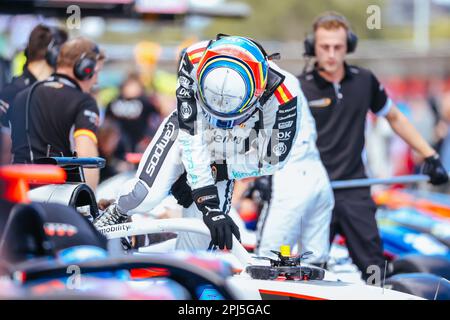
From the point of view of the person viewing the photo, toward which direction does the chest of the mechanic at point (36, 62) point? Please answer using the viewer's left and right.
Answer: facing away from the viewer and to the right of the viewer

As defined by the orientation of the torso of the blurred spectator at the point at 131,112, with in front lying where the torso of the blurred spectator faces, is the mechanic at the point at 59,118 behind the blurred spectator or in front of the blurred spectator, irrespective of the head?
in front

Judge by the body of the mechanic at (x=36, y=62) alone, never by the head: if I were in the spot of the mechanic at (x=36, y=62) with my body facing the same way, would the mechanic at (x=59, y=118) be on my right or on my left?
on my right

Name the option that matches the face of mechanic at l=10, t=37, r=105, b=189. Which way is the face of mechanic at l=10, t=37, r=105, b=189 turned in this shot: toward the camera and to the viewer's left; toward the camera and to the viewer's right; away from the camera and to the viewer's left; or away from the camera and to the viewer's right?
away from the camera and to the viewer's right

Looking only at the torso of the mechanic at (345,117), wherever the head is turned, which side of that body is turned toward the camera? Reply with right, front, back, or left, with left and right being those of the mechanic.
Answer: front

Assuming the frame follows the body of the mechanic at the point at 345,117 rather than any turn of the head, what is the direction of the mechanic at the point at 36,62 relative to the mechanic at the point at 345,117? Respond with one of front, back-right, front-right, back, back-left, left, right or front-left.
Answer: right

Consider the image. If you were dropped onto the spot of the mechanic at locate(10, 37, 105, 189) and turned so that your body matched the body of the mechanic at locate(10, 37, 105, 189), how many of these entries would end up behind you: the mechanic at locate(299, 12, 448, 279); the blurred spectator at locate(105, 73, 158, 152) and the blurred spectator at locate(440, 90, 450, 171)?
0

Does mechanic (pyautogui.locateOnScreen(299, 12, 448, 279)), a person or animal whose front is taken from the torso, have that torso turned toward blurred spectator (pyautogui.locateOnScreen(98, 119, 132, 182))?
no

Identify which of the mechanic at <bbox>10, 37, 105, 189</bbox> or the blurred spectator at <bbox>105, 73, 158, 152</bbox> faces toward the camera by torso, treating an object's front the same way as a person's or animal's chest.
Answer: the blurred spectator

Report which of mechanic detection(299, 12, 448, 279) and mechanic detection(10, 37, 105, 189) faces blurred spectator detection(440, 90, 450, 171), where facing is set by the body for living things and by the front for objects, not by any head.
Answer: mechanic detection(10, 37, 105, 189)

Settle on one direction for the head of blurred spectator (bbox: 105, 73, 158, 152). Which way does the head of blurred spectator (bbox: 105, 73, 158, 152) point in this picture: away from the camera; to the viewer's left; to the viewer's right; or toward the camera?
toward the camera

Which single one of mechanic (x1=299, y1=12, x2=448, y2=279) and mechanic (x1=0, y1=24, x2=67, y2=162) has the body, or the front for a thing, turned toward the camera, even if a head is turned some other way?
mechanic (x1=299, y1=12, x2=448, y2=279)

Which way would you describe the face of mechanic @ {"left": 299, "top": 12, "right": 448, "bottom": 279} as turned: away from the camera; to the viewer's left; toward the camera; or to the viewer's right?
toward the camera

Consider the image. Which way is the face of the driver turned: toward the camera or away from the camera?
toward the camera

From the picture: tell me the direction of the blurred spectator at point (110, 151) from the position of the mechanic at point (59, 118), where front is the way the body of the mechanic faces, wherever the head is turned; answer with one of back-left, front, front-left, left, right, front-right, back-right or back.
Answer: front-left

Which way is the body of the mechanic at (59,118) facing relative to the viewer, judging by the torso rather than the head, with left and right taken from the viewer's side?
facing away from the viewer and to the right of the viewer

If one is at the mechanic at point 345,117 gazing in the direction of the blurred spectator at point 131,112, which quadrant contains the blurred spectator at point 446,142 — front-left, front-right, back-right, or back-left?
front-right

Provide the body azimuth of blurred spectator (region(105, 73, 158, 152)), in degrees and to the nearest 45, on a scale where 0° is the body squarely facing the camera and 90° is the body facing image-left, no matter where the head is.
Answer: approximately 0°
